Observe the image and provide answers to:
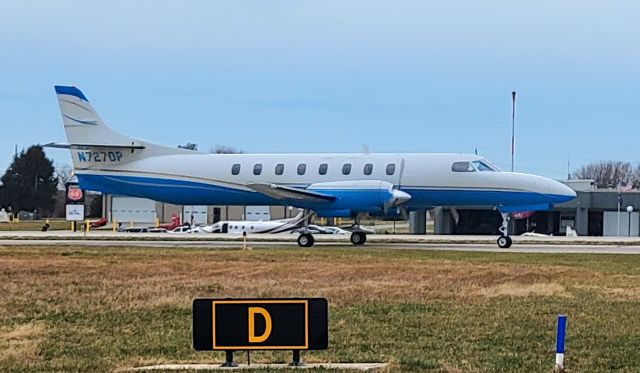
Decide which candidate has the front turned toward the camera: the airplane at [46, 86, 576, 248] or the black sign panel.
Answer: the black sign panel

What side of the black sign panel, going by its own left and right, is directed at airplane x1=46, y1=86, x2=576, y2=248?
back

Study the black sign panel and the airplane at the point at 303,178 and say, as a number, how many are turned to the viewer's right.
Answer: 1

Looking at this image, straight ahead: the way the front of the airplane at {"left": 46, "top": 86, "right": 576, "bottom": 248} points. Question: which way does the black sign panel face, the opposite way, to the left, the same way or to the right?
to the right

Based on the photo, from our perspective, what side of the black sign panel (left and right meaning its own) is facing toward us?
front

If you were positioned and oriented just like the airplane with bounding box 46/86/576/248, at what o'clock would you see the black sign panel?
The black sign panel is roughly at 3 o'clock from the airplane.

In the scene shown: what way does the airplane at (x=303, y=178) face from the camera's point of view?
to the viewer's right
